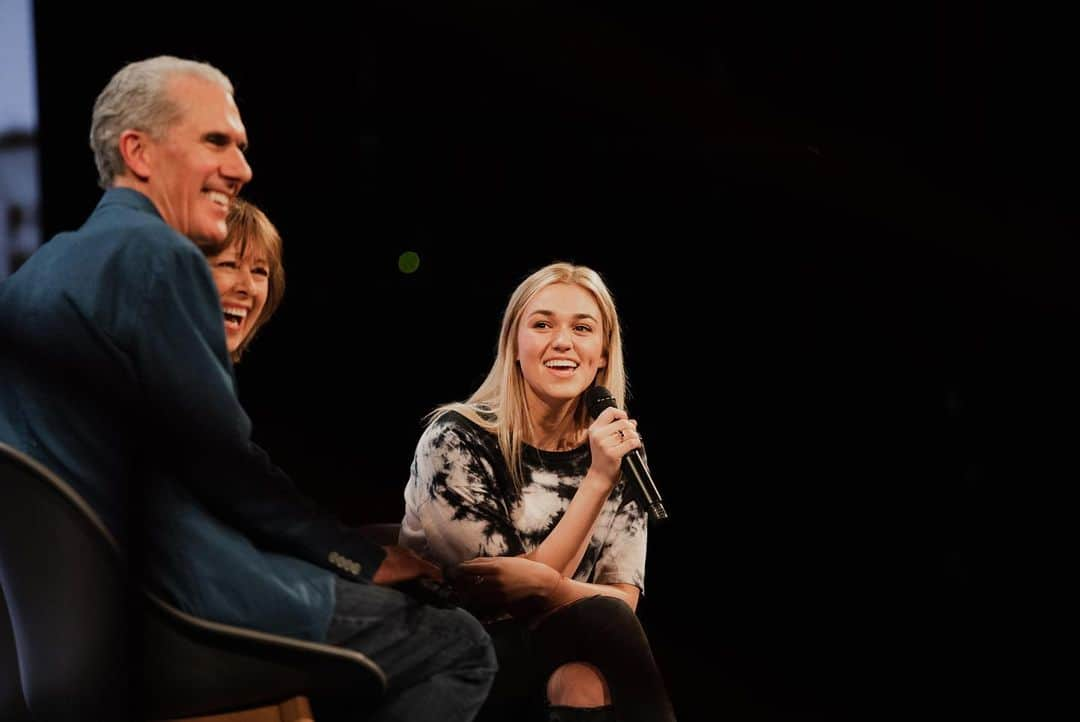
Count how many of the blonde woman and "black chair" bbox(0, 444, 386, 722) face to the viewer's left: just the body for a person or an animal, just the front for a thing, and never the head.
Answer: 0

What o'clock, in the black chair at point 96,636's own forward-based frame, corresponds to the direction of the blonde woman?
The blonde woman is roughly at 12 o'clock from the black chair.

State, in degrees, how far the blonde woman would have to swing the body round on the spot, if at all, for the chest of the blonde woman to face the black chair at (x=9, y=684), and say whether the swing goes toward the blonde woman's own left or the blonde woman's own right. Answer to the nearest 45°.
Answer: approximately 90° to the blonde woman's own right

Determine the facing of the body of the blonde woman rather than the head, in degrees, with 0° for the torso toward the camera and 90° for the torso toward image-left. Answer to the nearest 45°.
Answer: approximately 315°

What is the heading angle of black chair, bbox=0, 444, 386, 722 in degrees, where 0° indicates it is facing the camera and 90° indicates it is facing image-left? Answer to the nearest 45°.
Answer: approximately 225°

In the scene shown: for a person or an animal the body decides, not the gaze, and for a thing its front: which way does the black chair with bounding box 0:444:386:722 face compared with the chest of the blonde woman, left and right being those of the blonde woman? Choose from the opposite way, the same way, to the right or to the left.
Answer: to the left

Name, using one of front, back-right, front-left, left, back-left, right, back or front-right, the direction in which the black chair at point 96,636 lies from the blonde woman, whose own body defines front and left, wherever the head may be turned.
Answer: right
